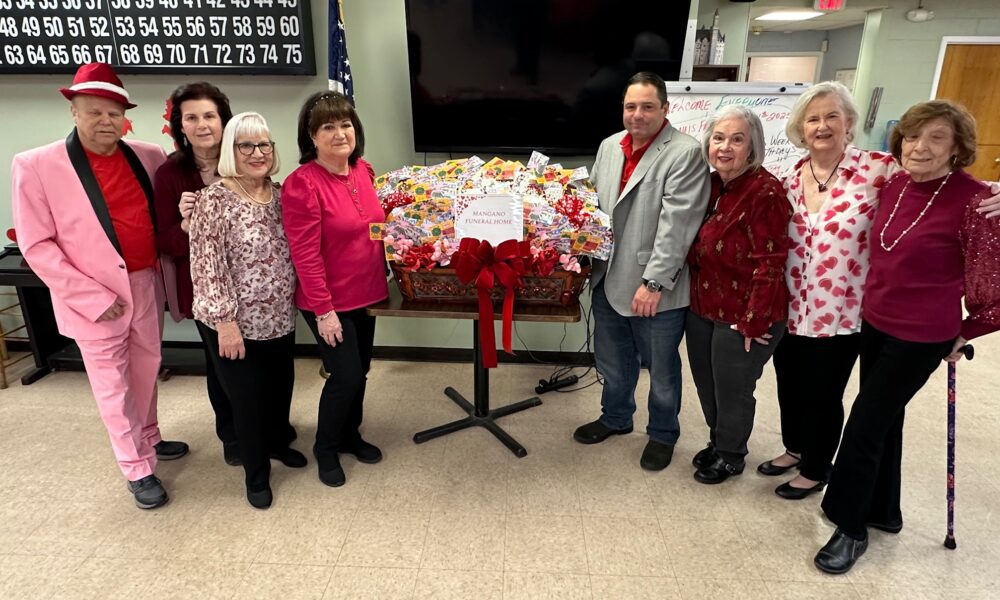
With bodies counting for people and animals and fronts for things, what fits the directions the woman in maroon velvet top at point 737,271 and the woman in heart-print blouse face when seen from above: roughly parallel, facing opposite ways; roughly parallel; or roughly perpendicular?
roughly parallel

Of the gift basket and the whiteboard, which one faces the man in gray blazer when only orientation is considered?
the whiteboard

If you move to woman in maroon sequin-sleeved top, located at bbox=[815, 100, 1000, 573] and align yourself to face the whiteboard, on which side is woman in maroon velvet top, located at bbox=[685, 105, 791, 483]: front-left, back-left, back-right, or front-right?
front-left

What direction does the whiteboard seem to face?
toward the camera

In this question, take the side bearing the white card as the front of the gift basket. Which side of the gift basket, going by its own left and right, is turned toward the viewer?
front

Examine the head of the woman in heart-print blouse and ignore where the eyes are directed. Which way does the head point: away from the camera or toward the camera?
toward the camera

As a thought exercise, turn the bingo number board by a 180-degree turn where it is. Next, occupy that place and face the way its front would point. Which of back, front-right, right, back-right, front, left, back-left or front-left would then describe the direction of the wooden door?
right

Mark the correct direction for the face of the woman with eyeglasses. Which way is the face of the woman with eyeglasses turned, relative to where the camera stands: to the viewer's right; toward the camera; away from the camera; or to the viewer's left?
toward the camera

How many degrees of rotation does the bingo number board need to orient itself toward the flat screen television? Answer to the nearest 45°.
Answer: approximately 45° to its left

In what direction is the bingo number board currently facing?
toward the camera

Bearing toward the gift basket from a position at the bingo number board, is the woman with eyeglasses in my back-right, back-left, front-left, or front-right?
front-right

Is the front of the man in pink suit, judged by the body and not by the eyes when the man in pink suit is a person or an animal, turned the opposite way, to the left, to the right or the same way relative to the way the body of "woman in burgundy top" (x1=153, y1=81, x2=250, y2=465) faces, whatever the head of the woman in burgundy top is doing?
the same way

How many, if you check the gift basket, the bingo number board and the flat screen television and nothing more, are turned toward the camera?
3

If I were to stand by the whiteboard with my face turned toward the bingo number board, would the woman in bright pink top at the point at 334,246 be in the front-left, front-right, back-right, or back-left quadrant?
front-left
